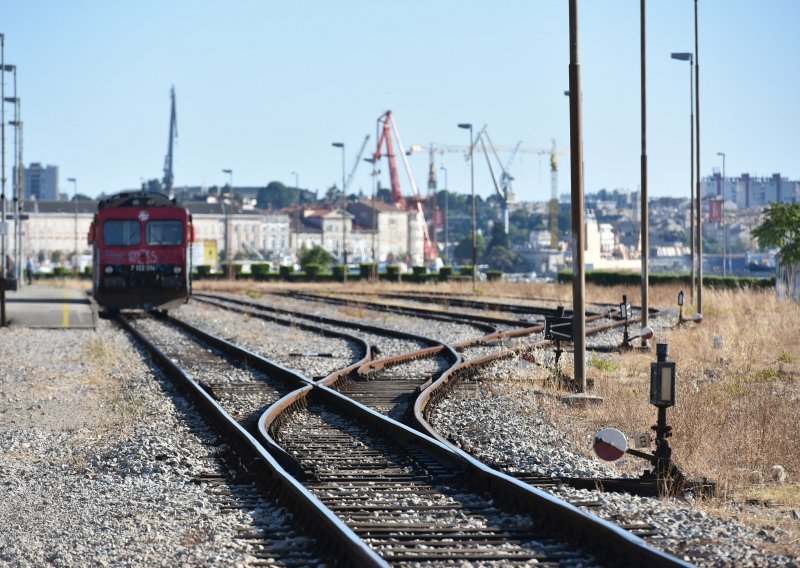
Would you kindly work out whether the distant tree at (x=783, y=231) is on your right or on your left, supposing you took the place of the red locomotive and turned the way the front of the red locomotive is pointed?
on your left

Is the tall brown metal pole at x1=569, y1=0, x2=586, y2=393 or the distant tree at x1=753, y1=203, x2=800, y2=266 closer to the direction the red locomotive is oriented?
the tall brown metal pole

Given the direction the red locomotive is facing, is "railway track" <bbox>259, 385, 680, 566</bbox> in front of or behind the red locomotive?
in front

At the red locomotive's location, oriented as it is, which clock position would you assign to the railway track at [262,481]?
The railway track is roughly at 12 o'clock from the red locomotive.

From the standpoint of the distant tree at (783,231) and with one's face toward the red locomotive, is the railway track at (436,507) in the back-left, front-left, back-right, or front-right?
front-left

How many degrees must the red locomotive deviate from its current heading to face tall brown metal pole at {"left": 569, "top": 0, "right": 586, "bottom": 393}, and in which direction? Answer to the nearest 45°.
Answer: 0° — it already faces it

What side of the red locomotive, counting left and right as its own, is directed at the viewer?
front

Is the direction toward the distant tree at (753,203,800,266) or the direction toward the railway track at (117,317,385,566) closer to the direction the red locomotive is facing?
the railway track

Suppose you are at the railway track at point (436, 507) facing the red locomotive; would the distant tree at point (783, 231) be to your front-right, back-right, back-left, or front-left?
front-right
